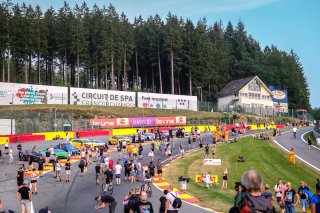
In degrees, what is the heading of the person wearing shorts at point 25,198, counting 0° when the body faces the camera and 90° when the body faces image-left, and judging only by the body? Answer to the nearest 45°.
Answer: approximately 180°

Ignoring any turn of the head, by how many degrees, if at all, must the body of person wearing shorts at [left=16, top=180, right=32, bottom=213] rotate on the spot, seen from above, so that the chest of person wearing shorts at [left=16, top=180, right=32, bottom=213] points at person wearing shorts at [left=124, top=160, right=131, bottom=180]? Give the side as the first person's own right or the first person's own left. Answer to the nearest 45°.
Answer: approximately 45° to the first person's own right

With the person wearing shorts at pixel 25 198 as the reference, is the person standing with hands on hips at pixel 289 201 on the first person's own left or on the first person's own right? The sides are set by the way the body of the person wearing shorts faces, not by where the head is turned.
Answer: on the first person's own right
